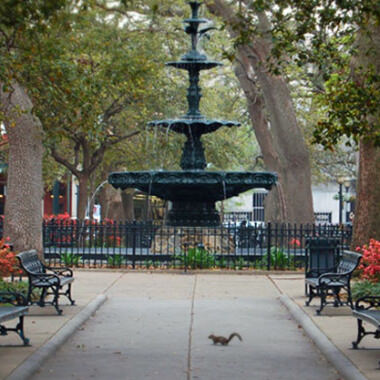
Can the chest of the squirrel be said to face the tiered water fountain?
no

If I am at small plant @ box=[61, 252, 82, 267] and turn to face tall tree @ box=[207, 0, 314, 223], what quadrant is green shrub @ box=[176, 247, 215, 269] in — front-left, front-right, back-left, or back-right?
front-right

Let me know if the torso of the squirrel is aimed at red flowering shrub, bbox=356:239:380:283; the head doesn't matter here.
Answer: no

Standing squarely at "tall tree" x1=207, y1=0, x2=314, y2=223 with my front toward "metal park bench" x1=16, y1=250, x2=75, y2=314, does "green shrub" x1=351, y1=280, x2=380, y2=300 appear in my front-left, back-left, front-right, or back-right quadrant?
front-left

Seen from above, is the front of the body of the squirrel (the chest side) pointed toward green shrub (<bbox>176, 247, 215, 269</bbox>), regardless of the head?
no
